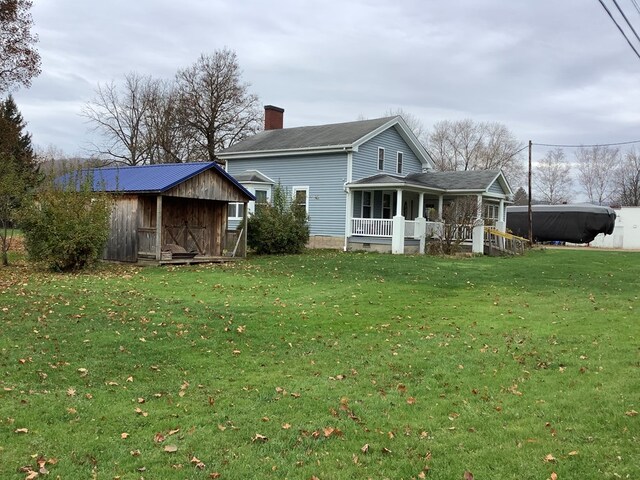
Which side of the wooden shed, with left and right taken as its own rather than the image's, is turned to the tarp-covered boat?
left

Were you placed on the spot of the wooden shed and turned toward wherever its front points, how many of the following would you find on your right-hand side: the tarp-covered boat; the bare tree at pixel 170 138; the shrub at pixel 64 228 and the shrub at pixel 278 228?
1

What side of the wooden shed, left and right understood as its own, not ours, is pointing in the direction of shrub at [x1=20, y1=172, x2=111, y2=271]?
right

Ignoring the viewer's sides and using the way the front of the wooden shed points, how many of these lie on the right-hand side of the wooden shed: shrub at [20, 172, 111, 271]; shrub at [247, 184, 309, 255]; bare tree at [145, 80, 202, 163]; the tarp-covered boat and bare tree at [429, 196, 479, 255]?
1

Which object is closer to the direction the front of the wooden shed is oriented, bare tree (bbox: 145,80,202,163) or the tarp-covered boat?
the tarp-covered boat

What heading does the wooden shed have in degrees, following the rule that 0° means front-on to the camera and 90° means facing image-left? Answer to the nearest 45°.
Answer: approximately 315°

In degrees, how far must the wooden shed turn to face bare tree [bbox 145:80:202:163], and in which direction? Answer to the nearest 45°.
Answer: approximately 135° to its left

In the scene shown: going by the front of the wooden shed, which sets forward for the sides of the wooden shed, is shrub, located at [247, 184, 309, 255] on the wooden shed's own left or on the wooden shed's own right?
on the wooden shed's own left

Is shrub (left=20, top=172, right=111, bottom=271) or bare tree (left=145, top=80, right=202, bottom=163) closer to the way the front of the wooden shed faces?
the shrub

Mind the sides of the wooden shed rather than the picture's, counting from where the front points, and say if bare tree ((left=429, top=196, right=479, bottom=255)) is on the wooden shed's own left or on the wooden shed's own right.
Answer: on the wooden shed's own left
